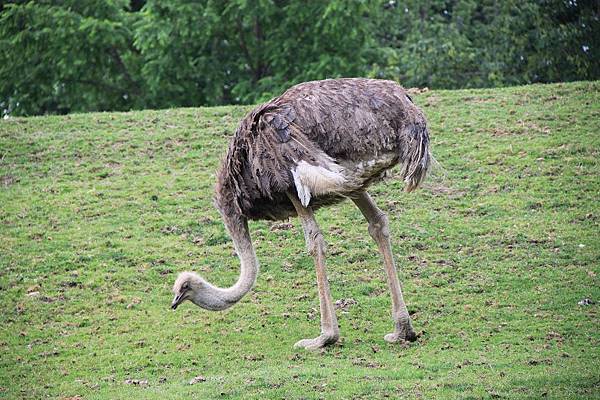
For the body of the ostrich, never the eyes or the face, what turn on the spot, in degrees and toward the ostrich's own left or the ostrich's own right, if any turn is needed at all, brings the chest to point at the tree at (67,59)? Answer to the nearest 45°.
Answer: approximately 90° to the ostrich's own right

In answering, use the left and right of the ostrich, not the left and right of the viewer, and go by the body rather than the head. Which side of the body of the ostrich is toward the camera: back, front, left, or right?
left
